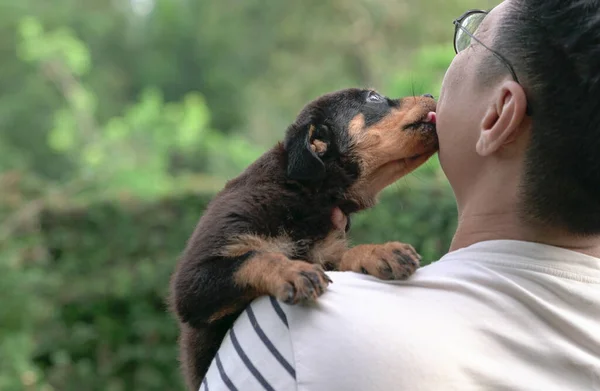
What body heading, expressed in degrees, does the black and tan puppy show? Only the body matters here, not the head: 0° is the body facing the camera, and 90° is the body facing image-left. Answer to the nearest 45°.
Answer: approximately 270°

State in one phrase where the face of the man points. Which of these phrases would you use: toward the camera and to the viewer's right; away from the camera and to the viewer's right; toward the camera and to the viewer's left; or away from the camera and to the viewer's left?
away from the camera and to the viewer's left

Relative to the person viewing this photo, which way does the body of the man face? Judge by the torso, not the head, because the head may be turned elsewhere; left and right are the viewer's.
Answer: facing away from the viewer and to the left of the viewer
